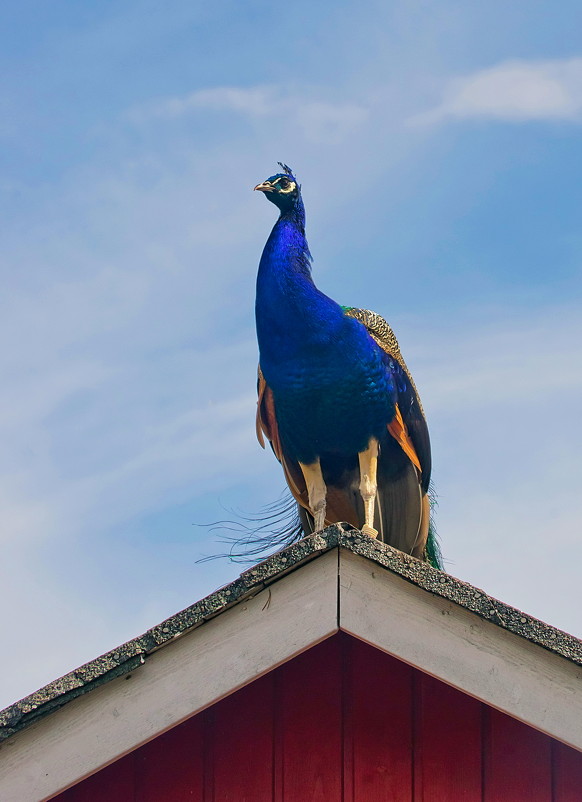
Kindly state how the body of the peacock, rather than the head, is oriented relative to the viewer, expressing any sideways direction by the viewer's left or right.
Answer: facing the viewer and to the left of the viewer
